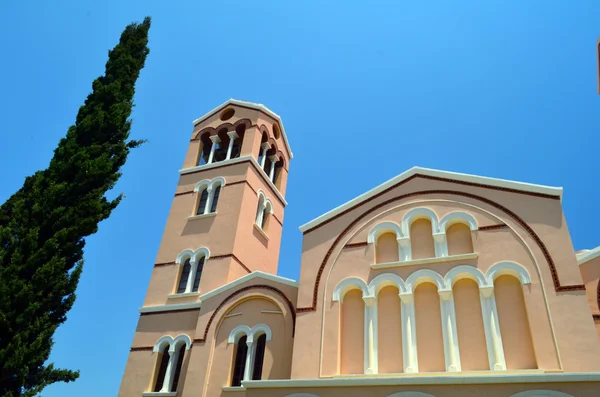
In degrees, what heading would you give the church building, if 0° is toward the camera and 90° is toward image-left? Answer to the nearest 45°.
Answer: approximately 0°

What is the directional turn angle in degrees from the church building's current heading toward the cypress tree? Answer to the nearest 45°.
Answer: approximately 90° to its right
